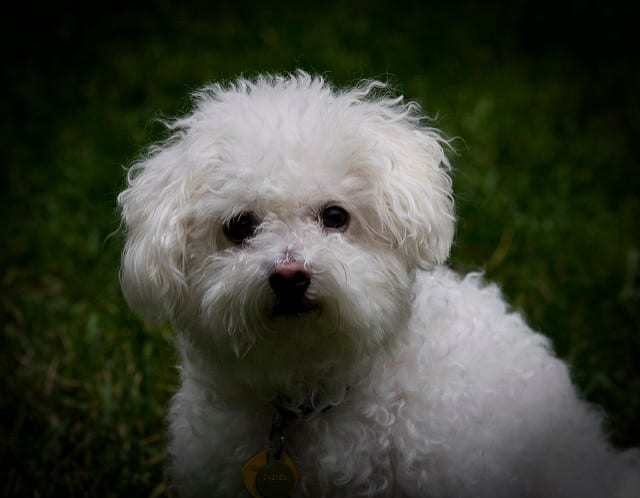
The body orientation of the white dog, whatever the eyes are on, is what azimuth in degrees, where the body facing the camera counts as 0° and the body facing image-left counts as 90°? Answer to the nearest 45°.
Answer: approximately 45°
